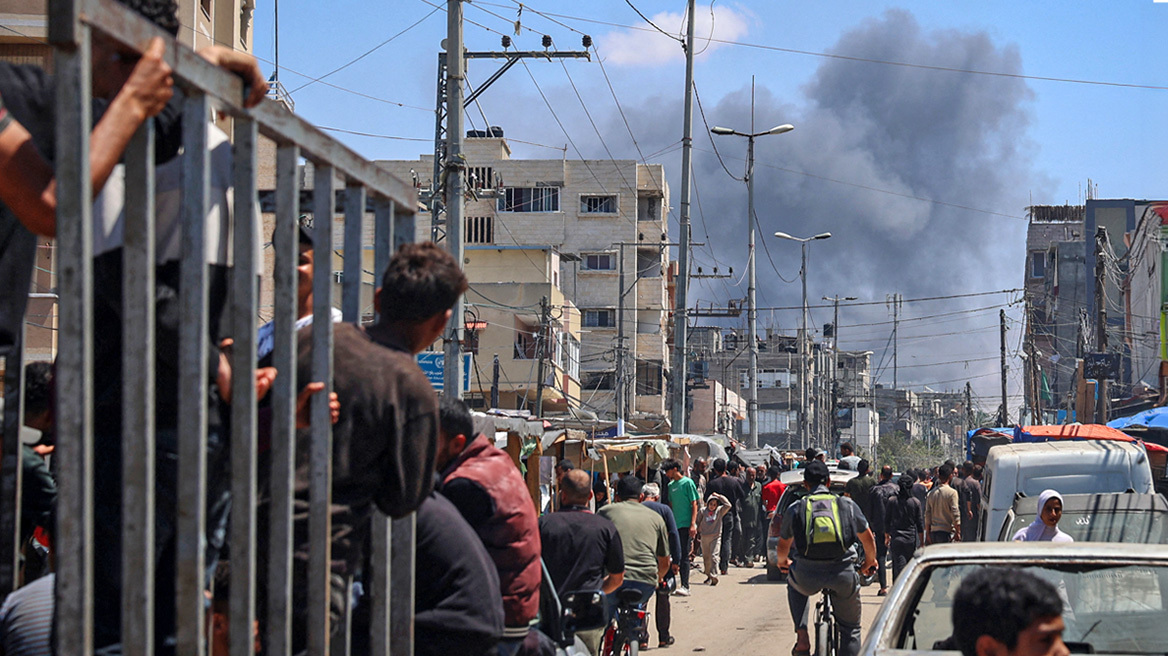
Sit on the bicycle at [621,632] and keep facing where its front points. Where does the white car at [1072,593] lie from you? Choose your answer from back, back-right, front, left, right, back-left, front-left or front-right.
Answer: back-right

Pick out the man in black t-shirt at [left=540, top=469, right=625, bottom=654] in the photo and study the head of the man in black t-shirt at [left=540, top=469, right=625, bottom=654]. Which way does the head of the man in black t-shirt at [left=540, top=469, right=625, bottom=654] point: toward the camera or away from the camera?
away from the camera

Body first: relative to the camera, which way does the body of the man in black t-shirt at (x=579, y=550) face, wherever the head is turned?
away from the camera

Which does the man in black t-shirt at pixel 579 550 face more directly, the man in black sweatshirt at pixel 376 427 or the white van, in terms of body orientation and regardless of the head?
the white van

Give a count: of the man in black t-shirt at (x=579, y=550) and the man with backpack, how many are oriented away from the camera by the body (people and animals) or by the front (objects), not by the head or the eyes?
2

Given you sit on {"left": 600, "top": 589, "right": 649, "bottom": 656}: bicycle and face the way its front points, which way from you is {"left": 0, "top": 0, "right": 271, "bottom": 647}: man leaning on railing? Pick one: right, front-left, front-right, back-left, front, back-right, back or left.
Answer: back

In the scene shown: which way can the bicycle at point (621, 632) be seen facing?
away from the camera

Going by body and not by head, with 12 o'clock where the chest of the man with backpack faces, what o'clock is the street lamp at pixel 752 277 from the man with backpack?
The street lamp is roughly at 12 o'clock from the man with backpack.

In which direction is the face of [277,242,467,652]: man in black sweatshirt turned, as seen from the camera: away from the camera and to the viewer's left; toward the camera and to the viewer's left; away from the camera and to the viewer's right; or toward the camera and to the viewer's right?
away from the camera and to the viewer's right

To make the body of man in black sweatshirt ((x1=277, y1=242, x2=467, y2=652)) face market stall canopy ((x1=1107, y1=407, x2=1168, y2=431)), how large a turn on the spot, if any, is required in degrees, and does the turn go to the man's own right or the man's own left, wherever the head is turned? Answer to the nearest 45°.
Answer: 0° — they already face it

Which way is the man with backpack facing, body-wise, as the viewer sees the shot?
away from the camera

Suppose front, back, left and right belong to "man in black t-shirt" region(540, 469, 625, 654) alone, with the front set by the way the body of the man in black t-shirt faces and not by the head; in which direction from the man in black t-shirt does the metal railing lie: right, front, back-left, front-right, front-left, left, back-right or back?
back

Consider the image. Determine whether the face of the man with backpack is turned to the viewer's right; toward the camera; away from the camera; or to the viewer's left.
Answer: away from the camera

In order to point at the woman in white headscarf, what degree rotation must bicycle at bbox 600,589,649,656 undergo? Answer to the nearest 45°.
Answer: approximately 90° to its right

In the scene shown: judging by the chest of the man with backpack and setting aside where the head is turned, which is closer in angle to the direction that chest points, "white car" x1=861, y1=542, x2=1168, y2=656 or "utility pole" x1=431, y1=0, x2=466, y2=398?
the utility pole

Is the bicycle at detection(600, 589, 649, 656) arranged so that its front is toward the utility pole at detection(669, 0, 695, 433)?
yes
